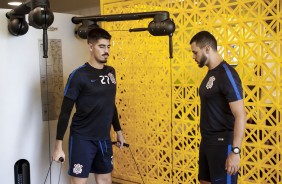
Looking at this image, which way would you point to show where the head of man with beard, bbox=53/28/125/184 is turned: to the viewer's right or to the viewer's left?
to the viewer's right

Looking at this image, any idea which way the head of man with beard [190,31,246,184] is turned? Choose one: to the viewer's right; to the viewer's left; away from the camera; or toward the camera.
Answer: to the viewer's left

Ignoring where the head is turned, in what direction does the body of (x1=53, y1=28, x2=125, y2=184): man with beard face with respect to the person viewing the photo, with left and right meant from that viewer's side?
facing the viewer and to the right of the viewer

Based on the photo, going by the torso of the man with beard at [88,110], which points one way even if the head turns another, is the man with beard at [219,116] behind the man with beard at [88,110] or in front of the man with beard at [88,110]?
in front
